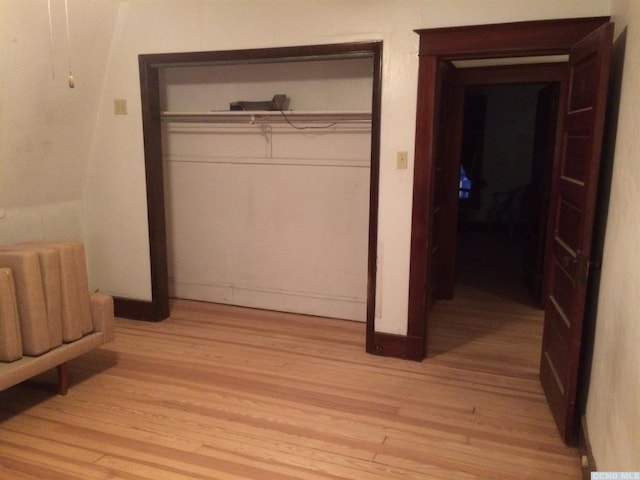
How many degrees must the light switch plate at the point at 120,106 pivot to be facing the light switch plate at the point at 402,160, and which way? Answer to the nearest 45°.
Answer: approximately 45° to its left

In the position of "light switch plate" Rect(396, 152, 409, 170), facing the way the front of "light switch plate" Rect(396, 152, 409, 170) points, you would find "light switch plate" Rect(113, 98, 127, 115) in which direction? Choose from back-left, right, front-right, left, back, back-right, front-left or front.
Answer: right

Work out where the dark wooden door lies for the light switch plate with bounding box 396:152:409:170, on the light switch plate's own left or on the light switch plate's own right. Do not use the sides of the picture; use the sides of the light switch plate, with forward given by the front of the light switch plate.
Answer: on the light switch plate's own left

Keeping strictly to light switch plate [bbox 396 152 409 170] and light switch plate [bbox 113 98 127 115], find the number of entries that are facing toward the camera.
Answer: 2

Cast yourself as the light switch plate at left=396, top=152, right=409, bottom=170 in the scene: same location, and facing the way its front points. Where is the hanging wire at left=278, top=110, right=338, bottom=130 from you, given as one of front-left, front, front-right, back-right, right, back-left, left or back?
back-right

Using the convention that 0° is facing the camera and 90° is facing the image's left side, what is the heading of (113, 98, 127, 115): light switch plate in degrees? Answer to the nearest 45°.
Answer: approximately 0°

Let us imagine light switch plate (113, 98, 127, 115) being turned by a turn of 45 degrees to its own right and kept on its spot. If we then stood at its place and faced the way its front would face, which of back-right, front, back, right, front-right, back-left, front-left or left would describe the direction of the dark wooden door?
left

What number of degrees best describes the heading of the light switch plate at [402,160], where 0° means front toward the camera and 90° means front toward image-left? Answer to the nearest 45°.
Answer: approximately 0°

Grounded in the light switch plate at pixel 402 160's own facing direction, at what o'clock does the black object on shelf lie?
The black object on shelf is roughly at 4 o'clock from the light switch plate.

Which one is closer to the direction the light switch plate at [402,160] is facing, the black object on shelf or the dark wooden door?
the dark wooden door
